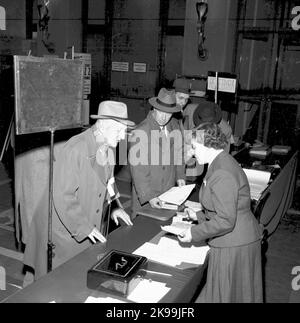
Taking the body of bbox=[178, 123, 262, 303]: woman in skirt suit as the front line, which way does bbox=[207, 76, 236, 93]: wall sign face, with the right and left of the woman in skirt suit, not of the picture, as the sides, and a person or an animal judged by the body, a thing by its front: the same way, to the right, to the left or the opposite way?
to the left

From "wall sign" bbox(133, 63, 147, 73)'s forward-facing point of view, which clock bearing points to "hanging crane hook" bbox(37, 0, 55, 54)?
The hanging crane hook is roughly at 3 o'clock from the wall sign.

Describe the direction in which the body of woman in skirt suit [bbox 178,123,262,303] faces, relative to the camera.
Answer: to the viewer's left

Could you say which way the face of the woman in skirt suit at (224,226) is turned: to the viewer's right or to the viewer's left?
to the viewer's left

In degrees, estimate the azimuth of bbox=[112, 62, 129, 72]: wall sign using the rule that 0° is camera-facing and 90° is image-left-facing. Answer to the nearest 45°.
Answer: approximately 0°

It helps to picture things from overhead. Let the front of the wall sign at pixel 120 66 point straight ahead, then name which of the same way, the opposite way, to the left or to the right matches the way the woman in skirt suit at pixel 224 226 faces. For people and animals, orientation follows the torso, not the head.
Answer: to the right

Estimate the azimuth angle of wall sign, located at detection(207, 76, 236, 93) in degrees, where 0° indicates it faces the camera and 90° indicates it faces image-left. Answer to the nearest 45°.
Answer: approximately 0°

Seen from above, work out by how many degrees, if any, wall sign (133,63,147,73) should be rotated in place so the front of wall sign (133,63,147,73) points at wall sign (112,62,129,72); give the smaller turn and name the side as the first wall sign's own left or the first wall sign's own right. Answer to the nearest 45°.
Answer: approximately 135° to the first wall sign's own right
